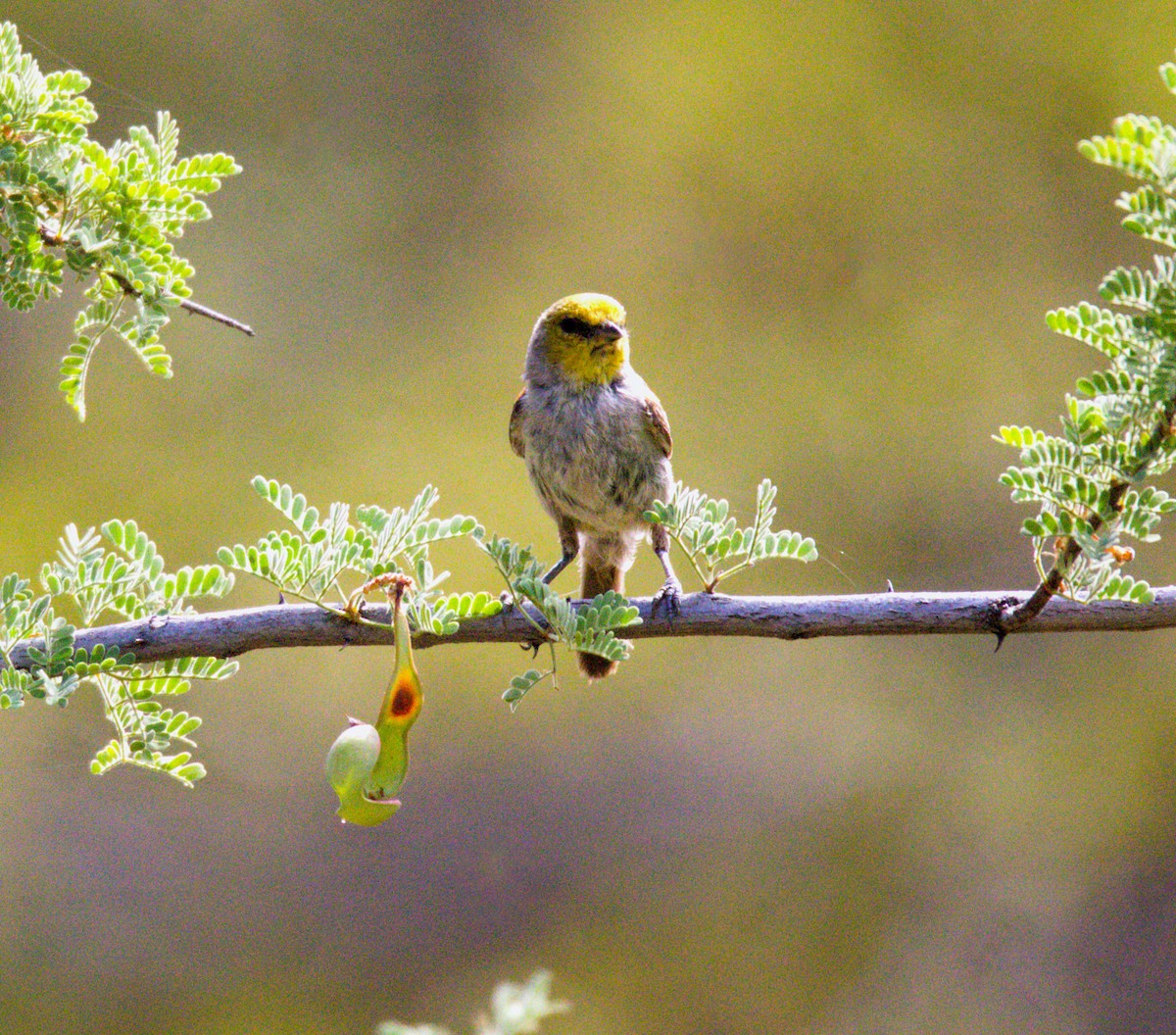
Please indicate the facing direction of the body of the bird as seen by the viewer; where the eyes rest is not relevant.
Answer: toward the camera
